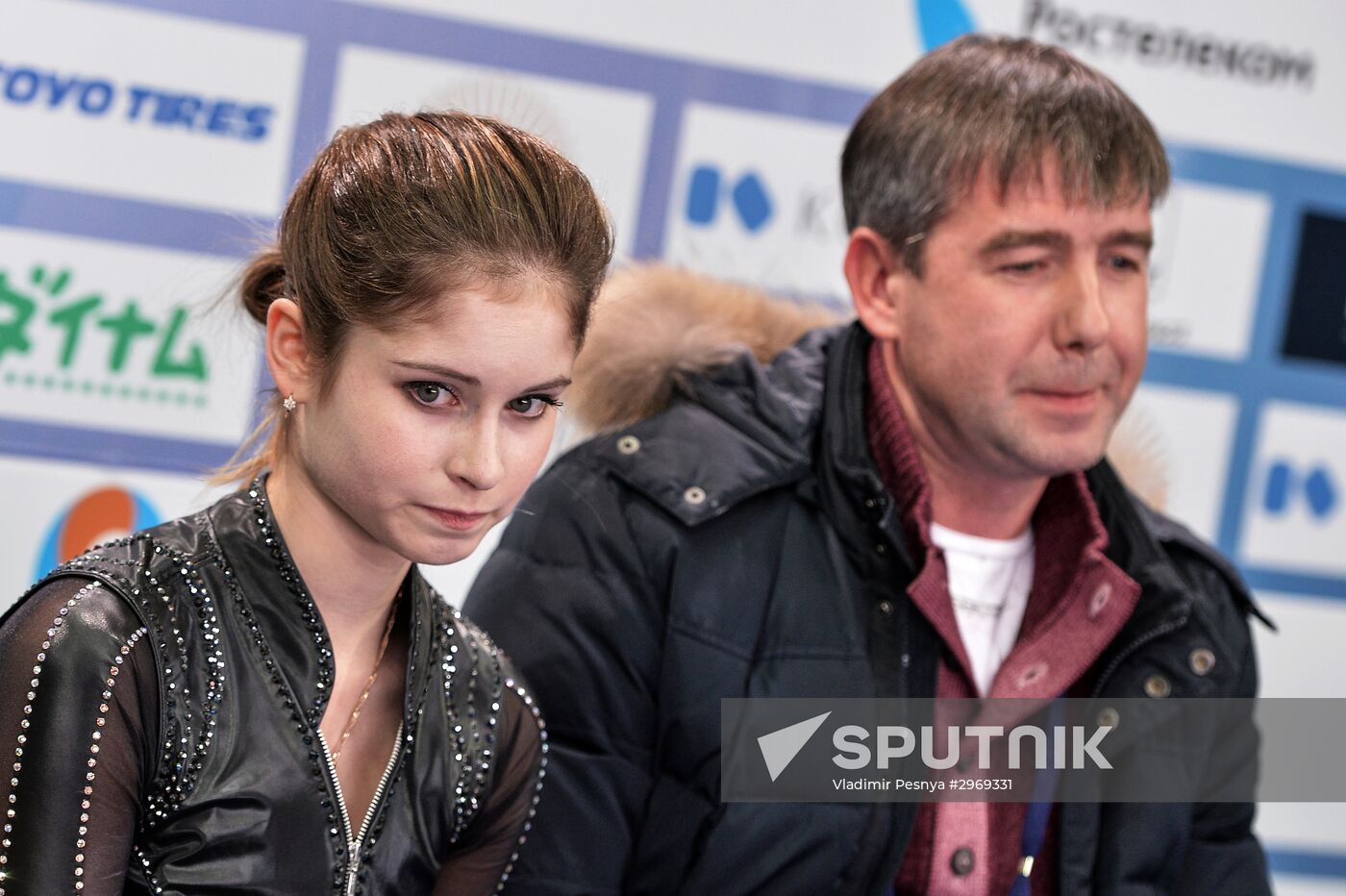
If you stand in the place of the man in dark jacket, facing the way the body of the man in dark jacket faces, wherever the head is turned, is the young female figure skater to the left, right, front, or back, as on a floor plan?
right

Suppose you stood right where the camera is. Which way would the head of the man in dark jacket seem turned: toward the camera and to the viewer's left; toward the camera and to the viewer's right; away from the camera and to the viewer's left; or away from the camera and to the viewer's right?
toward the camera and to the viewer's right

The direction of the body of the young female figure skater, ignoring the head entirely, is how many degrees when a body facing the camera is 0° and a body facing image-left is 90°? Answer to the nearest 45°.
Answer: approximately 315°

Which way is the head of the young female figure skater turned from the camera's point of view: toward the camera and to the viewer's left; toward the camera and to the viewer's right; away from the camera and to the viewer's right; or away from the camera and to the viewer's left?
toward the camera and to the viewer's right

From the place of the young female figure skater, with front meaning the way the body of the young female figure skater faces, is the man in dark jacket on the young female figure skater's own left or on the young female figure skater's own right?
on the young female figure skater's own left
